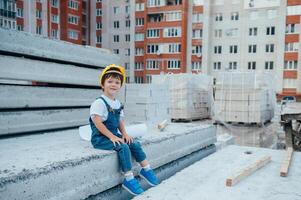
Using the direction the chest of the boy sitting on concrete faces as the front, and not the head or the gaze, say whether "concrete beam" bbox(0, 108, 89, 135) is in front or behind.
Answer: behind

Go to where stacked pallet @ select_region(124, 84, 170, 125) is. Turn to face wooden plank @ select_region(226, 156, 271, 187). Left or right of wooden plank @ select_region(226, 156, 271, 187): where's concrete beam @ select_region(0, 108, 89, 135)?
right

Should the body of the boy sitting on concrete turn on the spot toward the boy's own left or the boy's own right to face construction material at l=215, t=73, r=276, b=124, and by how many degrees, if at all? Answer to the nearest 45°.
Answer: approximately 90° to the boy's own left

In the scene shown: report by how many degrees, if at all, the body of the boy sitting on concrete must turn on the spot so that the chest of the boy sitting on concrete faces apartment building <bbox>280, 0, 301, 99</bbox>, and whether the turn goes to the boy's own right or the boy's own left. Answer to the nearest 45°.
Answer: approximately 90° to the boy's own left

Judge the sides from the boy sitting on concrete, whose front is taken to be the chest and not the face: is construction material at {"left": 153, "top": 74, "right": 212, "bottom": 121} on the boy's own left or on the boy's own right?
on the boy's own left

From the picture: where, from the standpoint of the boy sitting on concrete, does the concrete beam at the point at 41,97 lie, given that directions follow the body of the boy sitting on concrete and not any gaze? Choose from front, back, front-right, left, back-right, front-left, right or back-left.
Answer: back

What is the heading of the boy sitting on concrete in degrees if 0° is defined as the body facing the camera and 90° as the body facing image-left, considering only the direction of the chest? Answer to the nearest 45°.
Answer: approximately 315°

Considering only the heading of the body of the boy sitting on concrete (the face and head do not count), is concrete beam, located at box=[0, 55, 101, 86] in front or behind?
behind
